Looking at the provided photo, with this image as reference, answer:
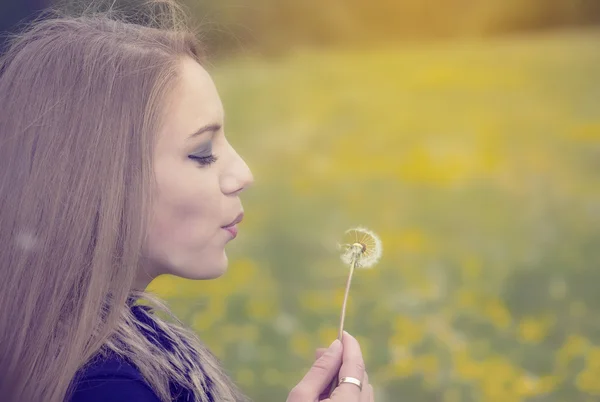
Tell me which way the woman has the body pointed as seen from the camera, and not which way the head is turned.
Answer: to the viewer's right

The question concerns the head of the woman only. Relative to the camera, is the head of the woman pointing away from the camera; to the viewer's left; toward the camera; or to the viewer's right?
to the viewer's right
